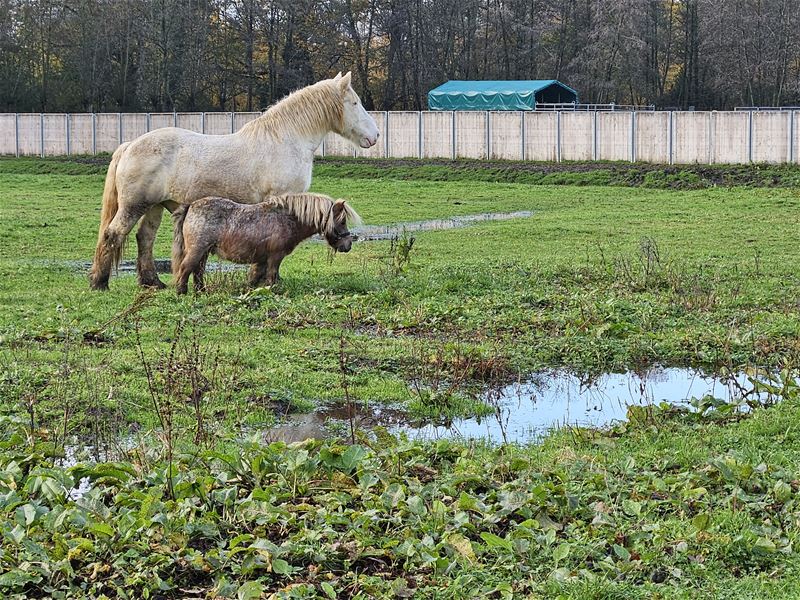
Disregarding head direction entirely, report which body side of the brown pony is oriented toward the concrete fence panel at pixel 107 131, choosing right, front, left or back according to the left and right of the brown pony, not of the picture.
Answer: left

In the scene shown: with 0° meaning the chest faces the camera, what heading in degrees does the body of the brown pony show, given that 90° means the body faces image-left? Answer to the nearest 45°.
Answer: approximately 270°

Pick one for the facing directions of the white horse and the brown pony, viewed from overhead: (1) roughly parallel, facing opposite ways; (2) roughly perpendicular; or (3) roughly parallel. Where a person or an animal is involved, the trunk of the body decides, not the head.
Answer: roughly parallel

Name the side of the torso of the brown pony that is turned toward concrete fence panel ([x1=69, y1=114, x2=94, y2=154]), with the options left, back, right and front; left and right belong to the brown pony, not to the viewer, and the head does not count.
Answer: left

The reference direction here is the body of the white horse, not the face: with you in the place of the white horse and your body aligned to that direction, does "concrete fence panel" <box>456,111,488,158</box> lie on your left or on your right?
on your left

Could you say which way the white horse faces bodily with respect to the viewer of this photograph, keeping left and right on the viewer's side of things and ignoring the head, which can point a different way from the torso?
facing to the right of the viewer

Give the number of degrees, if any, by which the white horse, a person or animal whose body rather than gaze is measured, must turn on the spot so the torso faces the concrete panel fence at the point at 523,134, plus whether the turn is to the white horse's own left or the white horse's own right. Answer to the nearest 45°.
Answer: approximately 90° to the white horse's own left

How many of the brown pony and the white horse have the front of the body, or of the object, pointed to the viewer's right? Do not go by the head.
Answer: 2
